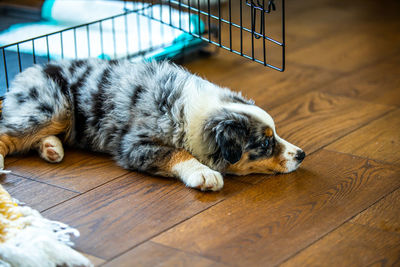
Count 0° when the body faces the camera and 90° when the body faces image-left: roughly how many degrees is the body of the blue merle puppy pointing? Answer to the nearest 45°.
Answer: approximately 270°

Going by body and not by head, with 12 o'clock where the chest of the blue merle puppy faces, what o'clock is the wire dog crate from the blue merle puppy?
The wire dog crate is roughly at 9 o'clock from the blue merle puppy.
